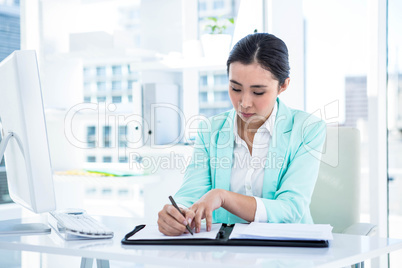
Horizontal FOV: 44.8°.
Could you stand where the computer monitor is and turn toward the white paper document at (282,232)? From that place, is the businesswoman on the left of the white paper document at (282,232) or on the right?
left

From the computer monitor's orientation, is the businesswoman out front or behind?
out front
